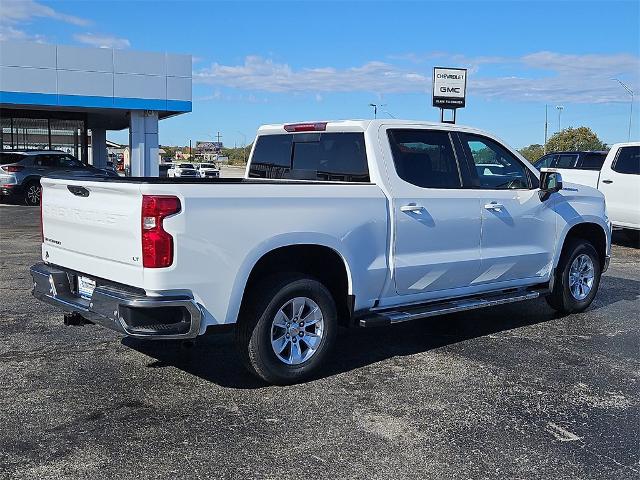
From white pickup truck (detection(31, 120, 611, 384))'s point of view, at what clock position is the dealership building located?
The dealership building is roughly at 10 o'clock from the white pickup truck.

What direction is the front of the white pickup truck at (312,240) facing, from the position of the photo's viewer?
facing away from the viewer and to the right of the viewer

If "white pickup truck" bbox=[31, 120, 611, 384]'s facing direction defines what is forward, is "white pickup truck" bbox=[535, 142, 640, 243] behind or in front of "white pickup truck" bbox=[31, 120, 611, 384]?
in front

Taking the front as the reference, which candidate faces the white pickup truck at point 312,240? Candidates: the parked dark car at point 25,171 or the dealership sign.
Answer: the dealership sign

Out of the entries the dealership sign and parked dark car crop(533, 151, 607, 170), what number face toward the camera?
1
